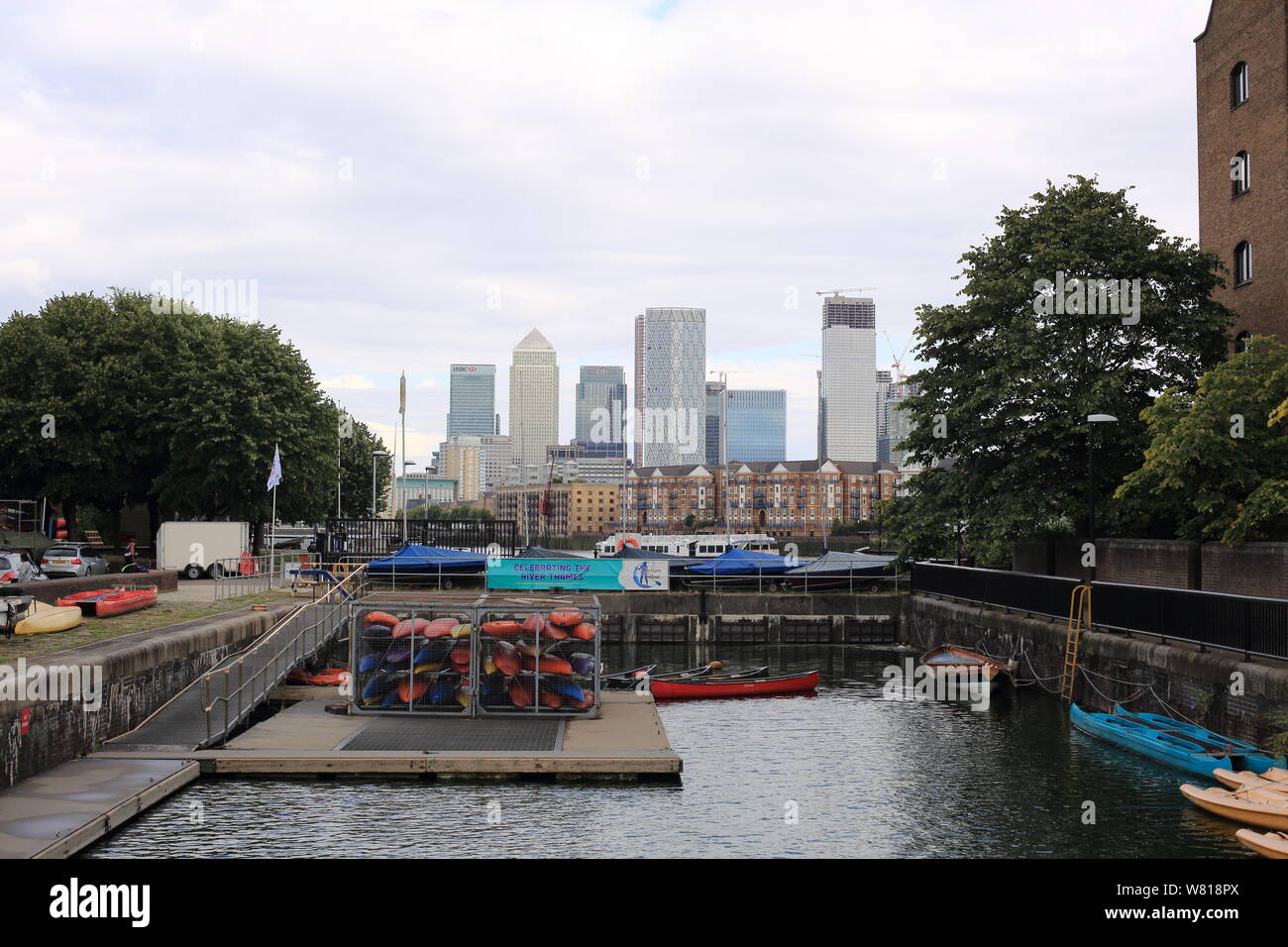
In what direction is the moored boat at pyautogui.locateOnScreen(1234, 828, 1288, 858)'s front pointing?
to the viewer's left

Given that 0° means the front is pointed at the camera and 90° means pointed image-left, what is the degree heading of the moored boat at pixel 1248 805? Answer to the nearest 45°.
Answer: approximately 135°

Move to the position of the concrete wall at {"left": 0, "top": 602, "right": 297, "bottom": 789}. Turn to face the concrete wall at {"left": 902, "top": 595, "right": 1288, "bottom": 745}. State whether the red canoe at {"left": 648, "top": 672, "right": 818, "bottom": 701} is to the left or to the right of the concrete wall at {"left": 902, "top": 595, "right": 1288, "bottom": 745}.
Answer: left

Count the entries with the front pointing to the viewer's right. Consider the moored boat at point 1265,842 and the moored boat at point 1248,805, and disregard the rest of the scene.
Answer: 0

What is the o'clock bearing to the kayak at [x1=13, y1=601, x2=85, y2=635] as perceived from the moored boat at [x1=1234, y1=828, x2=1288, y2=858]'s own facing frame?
The kayak is roughly at 12 o'clock from the moored boat.

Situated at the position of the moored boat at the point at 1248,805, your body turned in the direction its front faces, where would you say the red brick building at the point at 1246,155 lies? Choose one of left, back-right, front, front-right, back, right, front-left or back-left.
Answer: front-right

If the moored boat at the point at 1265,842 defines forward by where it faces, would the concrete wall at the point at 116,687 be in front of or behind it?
in front
